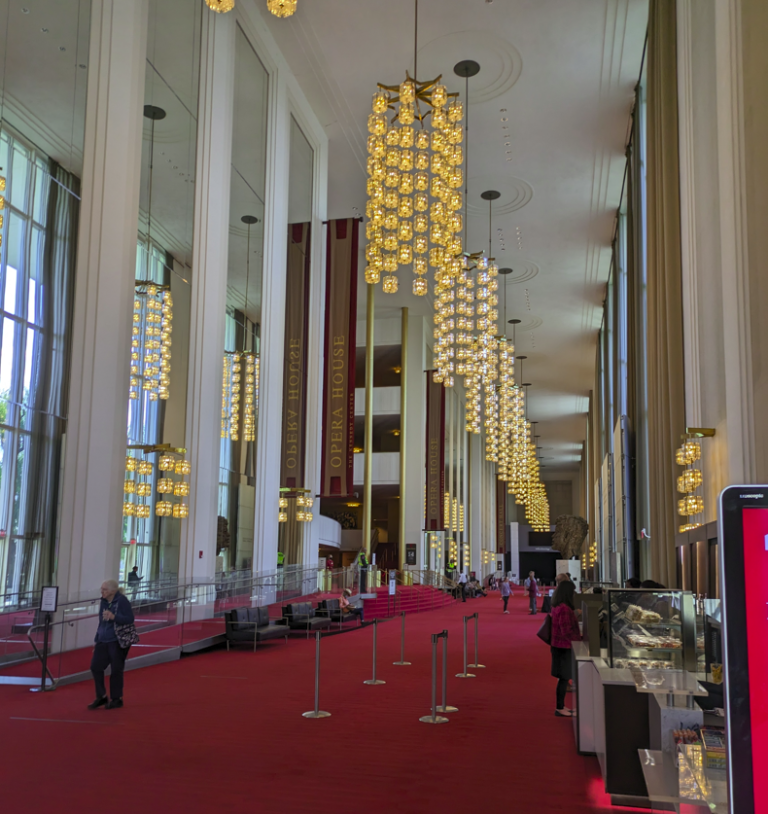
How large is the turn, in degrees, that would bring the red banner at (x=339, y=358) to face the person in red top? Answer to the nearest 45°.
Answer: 0° — it already faces them

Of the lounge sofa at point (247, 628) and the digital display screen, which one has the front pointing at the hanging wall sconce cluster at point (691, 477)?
the lounge sofa

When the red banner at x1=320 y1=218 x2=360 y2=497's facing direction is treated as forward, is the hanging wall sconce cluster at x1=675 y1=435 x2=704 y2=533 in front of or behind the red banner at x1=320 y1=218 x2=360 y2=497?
in front

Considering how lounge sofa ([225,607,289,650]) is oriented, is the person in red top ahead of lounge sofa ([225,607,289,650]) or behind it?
ahead

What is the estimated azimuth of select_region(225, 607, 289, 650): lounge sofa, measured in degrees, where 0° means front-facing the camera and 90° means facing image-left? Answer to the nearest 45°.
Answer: approximately 315°

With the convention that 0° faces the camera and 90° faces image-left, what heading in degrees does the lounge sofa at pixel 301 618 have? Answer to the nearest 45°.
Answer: approximately 315°

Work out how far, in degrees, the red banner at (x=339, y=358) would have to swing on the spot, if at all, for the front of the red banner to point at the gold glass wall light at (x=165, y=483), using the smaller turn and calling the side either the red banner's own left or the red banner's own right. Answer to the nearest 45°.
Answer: approximately 45° to the red banner's own right

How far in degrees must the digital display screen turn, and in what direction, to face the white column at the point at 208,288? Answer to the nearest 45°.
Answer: approximately 135° to its right

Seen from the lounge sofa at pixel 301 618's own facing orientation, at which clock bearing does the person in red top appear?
The person in red top is roughly at 1 o'clock from the lounge sofa.
